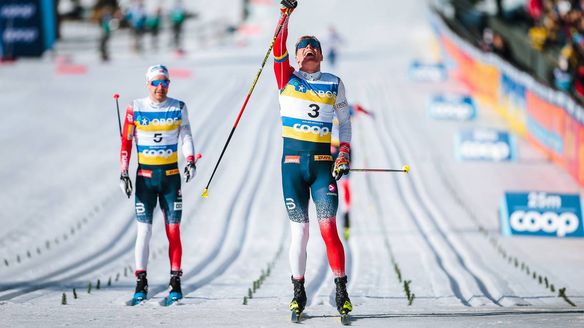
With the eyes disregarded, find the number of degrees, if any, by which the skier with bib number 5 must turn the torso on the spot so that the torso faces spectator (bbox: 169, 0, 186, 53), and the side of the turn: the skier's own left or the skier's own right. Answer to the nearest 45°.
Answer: approximately 180°

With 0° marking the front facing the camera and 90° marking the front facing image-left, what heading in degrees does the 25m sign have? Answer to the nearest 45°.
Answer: approximately 0°

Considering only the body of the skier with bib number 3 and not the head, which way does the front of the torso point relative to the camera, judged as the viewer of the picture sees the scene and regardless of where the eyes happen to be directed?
toward the camera

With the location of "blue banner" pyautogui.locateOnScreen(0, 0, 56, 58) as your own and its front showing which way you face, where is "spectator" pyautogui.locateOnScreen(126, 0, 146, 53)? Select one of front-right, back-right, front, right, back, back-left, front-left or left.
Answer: back-left

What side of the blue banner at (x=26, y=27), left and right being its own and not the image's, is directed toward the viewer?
front

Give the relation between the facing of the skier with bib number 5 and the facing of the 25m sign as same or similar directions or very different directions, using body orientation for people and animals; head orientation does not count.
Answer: same or similar directions

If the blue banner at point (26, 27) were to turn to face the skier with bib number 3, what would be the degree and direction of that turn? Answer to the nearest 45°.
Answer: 0° — it already faces them

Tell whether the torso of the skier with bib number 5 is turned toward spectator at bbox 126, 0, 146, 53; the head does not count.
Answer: no

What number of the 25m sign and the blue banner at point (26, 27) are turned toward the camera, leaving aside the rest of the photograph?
2

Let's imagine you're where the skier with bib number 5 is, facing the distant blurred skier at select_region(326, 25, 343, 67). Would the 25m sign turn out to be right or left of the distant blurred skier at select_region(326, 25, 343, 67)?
right

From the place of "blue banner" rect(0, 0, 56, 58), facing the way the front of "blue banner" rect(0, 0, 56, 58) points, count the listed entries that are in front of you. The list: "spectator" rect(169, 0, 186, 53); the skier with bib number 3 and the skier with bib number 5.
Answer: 2

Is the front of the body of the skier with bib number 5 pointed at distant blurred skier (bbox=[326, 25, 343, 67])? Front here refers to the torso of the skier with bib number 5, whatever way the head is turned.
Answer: no

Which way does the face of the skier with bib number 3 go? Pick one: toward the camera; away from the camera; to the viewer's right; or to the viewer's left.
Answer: toward the camera

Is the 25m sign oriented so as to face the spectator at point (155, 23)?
no

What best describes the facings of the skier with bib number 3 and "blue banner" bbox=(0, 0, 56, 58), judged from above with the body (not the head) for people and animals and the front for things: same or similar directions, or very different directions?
same or similar directions

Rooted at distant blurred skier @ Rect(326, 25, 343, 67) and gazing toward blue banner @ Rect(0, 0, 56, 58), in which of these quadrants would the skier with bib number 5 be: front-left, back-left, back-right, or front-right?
front-left

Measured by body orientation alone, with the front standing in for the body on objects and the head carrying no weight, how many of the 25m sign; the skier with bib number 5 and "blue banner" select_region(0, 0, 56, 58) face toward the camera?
3

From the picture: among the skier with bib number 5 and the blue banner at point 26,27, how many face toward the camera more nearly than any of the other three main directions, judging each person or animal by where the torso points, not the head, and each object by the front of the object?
2

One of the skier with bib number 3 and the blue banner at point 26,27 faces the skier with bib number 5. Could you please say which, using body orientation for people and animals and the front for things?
the blue banner
